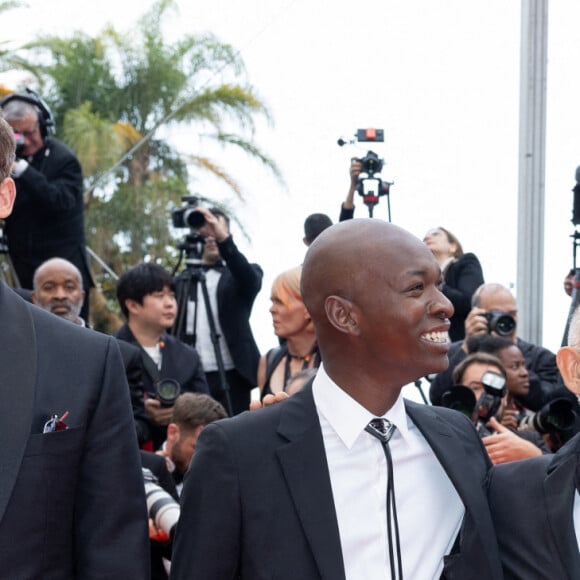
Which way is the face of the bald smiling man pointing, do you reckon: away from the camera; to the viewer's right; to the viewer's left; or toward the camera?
to the viewer's right

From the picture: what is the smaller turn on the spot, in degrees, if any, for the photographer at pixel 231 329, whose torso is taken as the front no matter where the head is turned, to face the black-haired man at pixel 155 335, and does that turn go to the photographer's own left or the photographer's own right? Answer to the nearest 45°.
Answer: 0° — they already face them

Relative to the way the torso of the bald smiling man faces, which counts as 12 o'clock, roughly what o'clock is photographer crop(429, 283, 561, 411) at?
The photographer is roughly at 8 o'clock from the bald smiling man.

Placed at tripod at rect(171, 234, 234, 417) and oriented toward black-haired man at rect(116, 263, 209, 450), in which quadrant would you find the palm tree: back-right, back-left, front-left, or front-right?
back-right

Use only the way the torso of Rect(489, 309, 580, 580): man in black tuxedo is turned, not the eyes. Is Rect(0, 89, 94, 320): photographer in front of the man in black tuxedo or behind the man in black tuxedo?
behind
